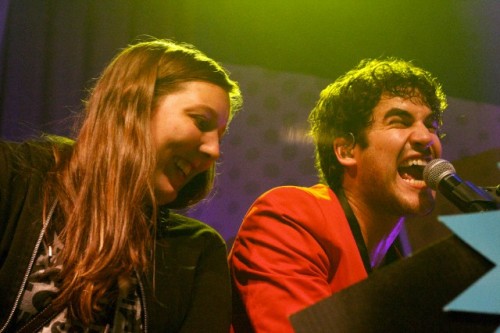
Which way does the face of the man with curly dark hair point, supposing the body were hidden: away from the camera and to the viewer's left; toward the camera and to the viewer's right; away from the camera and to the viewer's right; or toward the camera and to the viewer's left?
toward the camera and to the viewer's right

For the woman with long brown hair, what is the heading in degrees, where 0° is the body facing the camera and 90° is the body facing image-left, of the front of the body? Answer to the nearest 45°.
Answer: approximately 315°

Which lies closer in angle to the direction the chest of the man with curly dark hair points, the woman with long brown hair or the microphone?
the microphone

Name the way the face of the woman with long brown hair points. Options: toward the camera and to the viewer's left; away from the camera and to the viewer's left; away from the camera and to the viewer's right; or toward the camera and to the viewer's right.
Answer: toward the camera and to the viewer's right
